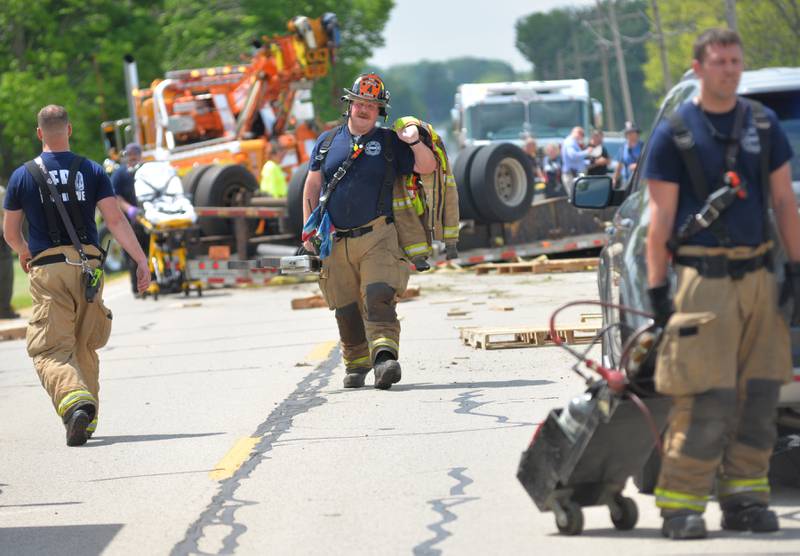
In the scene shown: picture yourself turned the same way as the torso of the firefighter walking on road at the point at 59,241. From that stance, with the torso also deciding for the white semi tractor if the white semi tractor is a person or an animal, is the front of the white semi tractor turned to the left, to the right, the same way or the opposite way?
the opposite way

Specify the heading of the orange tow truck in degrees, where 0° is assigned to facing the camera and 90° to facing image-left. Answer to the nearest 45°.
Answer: approximately 135°

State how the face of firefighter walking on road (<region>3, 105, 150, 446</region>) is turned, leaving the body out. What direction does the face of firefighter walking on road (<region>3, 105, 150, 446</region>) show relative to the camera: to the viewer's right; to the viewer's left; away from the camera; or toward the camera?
away from the camera

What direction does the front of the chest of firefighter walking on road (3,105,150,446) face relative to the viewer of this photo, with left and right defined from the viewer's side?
facing away from the viewer

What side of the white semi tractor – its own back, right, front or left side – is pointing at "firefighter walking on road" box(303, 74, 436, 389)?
front

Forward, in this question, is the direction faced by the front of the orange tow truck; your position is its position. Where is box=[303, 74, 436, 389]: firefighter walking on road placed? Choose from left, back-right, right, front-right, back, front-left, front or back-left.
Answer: back-left

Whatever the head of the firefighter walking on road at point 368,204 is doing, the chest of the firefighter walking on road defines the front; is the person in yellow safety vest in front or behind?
behind

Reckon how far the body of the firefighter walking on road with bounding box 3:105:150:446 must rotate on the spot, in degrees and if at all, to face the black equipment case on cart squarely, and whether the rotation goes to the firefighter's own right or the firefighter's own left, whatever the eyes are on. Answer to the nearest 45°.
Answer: approximately 135° to the firefighter's own right

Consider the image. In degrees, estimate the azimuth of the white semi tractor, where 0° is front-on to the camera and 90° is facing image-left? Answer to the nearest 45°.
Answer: approximately 0°

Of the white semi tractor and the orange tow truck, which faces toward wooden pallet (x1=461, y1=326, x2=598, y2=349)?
the white semi tractor

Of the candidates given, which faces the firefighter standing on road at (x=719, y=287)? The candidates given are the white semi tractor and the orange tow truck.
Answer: the white semi tractor
